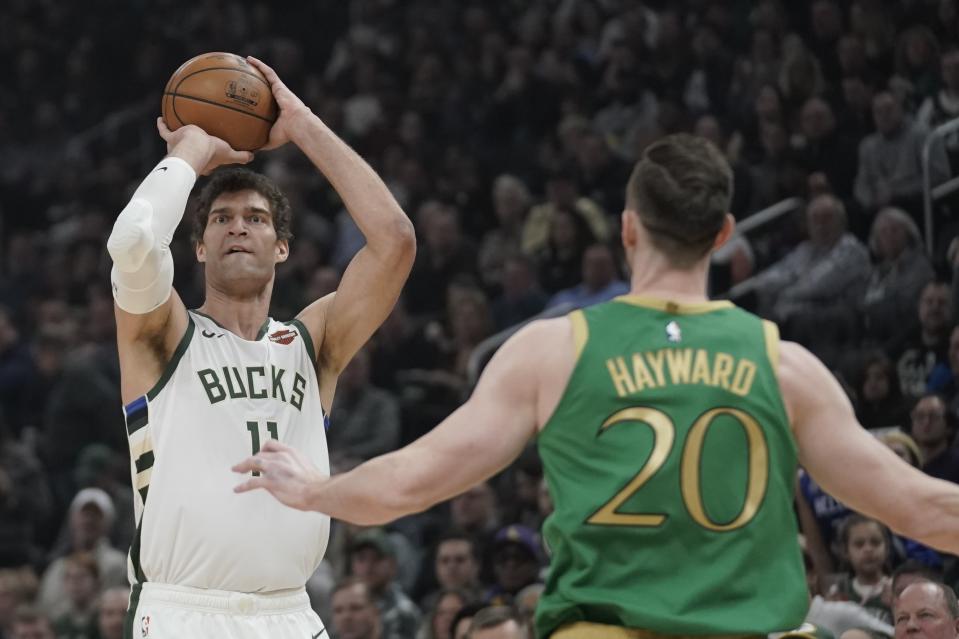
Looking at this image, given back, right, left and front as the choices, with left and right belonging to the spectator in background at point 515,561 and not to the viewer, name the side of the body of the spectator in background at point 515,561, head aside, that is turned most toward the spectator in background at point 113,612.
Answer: right

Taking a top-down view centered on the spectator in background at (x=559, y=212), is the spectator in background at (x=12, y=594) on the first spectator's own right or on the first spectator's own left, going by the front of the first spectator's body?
on the first spectator's own right

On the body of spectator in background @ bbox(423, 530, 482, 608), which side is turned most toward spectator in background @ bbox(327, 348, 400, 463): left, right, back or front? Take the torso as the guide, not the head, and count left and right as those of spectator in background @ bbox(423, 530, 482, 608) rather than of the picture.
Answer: back

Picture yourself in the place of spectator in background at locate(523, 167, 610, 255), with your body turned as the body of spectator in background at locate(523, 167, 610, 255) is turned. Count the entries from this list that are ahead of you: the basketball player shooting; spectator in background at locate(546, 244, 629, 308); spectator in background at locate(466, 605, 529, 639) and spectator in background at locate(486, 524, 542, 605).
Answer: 4

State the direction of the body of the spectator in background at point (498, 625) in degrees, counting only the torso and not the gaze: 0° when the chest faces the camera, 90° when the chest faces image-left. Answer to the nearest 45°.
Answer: approximately 0°
